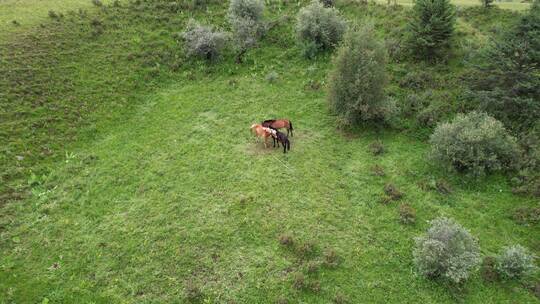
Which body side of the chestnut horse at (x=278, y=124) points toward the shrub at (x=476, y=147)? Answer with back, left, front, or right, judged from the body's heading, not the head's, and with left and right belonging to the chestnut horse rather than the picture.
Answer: back

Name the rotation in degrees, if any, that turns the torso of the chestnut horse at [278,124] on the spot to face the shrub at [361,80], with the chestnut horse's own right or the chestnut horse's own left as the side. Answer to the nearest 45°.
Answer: approximately 180°

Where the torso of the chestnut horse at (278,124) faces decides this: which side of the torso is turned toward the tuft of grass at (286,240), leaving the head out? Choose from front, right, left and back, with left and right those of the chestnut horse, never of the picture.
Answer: left

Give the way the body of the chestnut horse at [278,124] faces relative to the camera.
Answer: to the viewer's left

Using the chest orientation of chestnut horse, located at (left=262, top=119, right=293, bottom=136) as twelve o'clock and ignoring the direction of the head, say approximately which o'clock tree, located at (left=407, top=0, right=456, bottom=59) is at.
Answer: The tree is roughly at 5 o'clock from the chestnut horse.

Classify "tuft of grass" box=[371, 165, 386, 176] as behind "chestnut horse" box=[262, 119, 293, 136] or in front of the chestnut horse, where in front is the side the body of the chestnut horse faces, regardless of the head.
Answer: behind

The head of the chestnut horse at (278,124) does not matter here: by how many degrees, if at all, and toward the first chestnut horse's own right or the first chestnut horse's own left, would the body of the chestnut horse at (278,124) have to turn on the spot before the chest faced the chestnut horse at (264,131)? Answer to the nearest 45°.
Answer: approximately 45° to the first chestnut horse's own left

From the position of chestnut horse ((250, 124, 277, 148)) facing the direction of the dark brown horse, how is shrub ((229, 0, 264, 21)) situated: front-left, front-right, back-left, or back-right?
back-left

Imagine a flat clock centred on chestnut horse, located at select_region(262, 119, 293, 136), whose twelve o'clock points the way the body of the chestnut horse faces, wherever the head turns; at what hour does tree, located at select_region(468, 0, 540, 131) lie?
The tree is roughly at 6 o'clock from the chestnut horse.

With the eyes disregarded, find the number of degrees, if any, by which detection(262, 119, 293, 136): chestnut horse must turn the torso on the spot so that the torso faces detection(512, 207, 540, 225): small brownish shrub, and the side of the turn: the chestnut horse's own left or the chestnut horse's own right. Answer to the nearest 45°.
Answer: approximately 135° to the chestnut horse's own left
